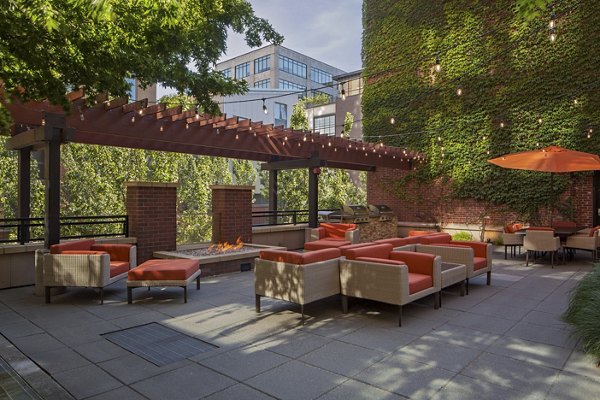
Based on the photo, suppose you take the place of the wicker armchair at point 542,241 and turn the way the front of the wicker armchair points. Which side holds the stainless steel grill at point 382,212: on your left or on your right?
on your left

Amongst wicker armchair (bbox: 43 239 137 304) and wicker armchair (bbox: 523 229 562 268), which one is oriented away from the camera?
wicker armchair (bbox: 523 229 562 268)

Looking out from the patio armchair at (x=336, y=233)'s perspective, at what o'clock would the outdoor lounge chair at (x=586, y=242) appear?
The outdoor lounge chair is roughly at 8 o'clock from the patio armchair.

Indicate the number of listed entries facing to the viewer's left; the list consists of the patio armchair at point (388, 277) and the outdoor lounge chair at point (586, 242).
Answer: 1

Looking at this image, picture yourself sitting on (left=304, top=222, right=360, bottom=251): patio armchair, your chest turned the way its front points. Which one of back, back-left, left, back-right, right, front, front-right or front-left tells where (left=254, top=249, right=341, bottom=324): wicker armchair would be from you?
front-left

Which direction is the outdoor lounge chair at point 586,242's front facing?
to the viewer's left

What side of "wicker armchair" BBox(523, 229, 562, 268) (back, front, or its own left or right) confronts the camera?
back

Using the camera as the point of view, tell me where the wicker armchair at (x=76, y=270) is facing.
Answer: facing the viewer and to the right of the viewer

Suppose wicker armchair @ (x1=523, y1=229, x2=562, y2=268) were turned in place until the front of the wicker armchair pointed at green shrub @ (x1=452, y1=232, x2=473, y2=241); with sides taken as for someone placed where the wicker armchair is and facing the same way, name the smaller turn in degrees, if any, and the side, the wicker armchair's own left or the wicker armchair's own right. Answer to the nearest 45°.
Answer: approximately 45° to the wicker armchair's own left

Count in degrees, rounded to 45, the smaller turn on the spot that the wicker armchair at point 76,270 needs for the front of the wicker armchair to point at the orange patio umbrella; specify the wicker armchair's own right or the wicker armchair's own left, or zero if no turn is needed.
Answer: approximately 45° to the wicker armchair's own left

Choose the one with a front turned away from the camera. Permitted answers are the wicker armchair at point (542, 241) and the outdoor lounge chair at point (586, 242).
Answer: the wicker armchair
